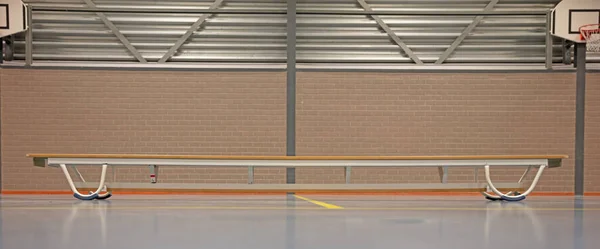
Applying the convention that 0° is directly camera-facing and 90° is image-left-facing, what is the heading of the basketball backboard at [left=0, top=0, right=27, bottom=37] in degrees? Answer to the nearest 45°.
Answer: approximately 0°

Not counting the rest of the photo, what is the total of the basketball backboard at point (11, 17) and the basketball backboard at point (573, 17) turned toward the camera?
2

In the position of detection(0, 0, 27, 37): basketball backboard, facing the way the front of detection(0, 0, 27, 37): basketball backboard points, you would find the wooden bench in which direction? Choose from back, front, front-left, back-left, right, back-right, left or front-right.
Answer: front-left

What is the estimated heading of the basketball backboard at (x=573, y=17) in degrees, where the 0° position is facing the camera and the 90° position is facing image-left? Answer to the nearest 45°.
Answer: approximately 0°

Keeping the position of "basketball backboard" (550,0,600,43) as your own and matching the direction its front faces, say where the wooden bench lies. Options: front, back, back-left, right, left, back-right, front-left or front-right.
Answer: front-right

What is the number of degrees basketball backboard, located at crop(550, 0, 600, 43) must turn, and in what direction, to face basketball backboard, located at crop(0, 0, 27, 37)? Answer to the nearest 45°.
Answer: approximately 45° to its right

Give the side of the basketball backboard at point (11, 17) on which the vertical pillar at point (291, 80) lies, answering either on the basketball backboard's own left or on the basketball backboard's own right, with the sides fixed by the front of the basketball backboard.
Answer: on the basketball backboard's own left

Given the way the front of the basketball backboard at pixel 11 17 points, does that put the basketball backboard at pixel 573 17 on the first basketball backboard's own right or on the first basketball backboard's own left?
on the first basketball backboard's own left
